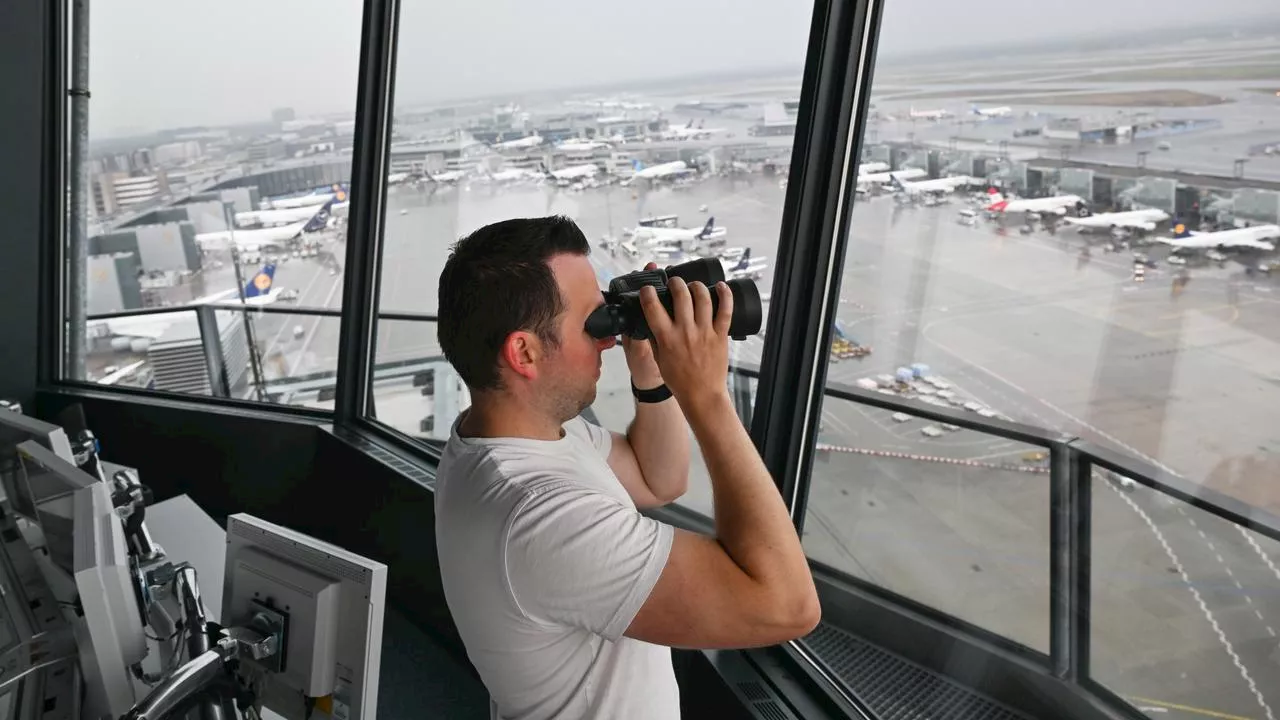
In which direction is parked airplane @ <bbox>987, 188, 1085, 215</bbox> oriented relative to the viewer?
to the viewer's right

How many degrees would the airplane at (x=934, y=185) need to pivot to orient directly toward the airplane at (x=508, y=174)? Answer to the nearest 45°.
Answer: approximately 135° to its left

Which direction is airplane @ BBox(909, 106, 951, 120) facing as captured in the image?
to the viewer's right

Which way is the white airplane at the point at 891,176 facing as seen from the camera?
to the viewer's right
